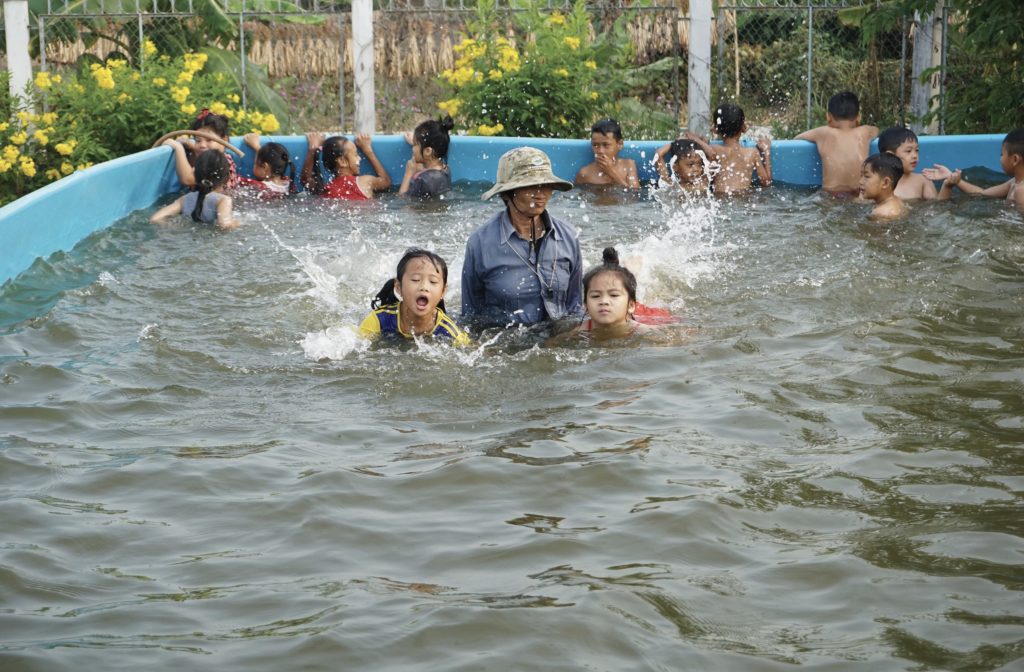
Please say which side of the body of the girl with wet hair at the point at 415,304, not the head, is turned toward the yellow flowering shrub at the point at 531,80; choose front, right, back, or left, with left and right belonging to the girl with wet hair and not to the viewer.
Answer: back

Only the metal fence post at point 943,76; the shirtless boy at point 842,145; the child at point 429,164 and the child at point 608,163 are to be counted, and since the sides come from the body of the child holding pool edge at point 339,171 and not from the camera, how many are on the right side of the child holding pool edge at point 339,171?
4

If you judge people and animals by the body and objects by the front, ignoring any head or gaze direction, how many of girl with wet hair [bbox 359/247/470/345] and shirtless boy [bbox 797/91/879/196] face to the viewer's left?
0

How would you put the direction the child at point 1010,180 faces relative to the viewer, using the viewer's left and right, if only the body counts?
facing to the left of the viewer

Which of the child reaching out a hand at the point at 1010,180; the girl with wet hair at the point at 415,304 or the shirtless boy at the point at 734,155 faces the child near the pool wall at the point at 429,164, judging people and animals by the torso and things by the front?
the child reaching out a hand at the point at 1010,180

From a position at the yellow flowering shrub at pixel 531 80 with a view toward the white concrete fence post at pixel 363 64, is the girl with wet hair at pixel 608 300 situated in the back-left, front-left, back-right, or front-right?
back-left

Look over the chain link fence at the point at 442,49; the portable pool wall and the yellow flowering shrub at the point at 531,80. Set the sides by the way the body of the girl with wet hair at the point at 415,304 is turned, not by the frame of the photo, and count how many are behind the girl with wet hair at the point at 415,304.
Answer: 3

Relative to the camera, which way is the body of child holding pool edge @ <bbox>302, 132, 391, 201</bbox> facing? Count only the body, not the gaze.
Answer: away from the camera

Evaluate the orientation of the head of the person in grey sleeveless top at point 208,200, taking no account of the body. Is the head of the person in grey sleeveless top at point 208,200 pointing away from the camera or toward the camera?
away from the camera

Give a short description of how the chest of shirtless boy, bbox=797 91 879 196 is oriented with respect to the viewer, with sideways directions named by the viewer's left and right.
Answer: facing away from the viewer

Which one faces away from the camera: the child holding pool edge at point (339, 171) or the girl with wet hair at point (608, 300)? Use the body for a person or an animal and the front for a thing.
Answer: the child holding pool edge
